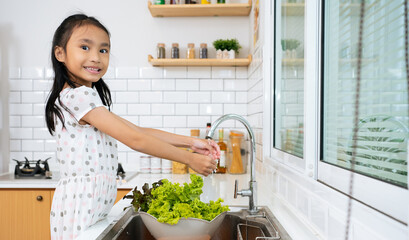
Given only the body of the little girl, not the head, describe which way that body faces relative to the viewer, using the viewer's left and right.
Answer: facing to the right of the viewer

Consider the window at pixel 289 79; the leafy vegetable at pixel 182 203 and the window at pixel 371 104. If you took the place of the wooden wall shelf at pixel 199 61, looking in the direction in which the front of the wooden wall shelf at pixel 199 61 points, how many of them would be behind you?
0

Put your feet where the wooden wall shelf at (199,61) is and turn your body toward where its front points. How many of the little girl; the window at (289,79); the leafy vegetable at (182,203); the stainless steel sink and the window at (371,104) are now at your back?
0

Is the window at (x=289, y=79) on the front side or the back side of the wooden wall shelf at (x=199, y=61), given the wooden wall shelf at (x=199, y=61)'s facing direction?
on the front side

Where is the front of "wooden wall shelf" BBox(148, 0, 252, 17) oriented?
toward the camera

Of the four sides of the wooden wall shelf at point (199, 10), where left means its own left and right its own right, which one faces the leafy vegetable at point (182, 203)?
front

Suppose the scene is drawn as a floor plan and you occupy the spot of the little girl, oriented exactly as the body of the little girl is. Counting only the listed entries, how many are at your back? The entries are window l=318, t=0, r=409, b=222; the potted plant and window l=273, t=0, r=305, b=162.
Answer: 0

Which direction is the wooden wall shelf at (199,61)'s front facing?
toward the camera

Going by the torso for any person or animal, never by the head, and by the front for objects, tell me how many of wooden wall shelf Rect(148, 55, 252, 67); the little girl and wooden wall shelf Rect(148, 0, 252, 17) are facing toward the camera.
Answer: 2

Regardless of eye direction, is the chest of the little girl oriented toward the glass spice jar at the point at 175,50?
no

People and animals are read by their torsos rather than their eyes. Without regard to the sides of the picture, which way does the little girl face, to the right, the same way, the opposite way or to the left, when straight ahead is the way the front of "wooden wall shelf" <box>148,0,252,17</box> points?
to the left

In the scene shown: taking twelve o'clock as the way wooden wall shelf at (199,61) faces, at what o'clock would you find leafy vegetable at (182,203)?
The leafy vegetable is roughly at 12 o'clock from the wooden wall shelf.

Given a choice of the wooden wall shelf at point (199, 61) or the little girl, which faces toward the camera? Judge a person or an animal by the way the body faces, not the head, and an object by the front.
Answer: the wooden wall shelf

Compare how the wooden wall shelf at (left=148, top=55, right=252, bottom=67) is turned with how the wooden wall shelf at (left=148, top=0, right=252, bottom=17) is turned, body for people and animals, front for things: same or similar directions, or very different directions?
same or similar directions

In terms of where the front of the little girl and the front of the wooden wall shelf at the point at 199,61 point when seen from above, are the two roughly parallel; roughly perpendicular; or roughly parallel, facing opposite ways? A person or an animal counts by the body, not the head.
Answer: roughly perpendicular

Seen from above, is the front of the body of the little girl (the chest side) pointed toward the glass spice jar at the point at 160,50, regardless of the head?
no

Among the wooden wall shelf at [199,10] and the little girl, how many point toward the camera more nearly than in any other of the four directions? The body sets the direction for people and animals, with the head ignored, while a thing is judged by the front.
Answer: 1
